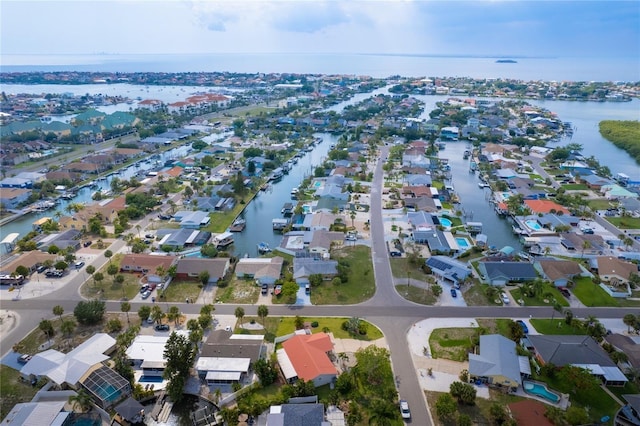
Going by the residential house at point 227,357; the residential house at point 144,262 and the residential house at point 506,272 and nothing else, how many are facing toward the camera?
2

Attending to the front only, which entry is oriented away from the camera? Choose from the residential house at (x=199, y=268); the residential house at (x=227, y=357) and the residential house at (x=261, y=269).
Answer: the residential house at (x=227, y=357)

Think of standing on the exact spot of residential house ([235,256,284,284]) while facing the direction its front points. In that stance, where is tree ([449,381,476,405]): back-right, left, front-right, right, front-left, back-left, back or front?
front-left

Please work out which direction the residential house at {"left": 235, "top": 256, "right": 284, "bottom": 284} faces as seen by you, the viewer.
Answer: facing the viewer

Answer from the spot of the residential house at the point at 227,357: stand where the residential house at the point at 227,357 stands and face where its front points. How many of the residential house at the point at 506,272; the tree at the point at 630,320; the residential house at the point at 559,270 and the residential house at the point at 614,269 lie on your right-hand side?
4

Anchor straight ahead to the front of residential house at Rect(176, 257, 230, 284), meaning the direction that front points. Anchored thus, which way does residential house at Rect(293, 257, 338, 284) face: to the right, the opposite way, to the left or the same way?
the same way

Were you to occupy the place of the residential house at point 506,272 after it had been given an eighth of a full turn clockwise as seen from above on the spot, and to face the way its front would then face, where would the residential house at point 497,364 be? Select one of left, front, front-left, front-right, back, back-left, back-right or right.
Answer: front-left

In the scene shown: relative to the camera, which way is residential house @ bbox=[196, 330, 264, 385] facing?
away from the camera

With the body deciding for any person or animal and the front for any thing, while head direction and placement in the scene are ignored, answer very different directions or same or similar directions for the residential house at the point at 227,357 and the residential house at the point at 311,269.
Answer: very different directions

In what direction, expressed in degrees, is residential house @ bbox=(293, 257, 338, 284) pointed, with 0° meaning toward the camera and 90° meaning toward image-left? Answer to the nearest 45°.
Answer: approximately 0°

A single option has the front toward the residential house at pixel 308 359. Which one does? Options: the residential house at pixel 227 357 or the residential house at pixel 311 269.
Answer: the residential house at pixel 311 269

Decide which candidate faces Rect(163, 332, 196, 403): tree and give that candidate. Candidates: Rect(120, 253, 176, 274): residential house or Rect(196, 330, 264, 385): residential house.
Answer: Rect(120, 253, 176, 274): residential house

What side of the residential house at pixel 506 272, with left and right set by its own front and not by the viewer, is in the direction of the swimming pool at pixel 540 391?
front

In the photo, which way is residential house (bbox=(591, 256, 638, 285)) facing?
toward the camera

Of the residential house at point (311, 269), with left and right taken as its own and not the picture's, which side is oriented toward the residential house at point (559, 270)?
left

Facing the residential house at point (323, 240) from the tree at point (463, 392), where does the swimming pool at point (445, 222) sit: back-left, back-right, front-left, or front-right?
front-right

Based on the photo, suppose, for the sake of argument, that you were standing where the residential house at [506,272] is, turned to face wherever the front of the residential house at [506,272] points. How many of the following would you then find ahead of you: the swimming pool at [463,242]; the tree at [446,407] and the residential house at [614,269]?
1

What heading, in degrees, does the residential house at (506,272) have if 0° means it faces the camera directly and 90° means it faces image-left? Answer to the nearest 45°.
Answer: approximately 0°

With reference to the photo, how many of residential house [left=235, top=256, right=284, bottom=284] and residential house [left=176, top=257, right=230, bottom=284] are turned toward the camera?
2
